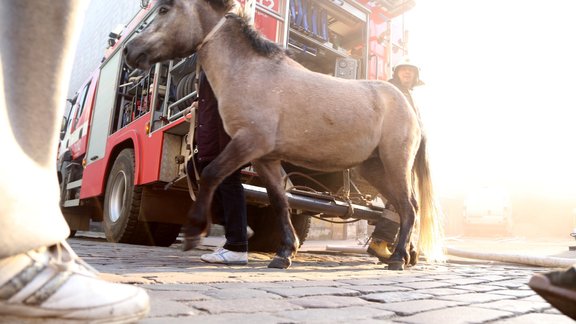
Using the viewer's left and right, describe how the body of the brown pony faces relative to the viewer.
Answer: facing to the left of the viewer

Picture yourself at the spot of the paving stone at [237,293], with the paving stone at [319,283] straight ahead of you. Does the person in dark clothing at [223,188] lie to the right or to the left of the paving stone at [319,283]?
left

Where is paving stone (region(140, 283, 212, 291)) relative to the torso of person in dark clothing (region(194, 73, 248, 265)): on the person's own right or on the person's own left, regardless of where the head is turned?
on the person's own left

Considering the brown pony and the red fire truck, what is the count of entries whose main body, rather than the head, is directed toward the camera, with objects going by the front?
0

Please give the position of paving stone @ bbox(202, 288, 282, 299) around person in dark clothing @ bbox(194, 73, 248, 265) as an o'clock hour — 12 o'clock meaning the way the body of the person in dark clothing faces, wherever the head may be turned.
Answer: The paving stone is roughly at 9 o'clock from the person in dark clothing.

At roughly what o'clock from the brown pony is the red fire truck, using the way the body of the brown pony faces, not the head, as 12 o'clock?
The red fire truck is roughly at 2 o'clock from the brown pony.

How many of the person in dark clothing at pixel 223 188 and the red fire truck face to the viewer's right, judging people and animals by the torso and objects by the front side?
0

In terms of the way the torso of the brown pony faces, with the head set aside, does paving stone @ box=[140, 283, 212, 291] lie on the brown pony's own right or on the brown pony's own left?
on the brown pony's own left

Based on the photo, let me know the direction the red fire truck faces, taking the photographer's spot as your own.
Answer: facing away from the viewer and to the left of the viewer

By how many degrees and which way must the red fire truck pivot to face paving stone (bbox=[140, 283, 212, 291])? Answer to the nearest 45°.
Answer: approximately 135° to its left

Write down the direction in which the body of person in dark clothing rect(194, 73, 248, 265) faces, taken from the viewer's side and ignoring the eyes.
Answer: to the viewer's left

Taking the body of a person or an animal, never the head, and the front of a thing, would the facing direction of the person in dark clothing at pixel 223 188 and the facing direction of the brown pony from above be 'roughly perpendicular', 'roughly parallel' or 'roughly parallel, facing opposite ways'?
roughly parallel
